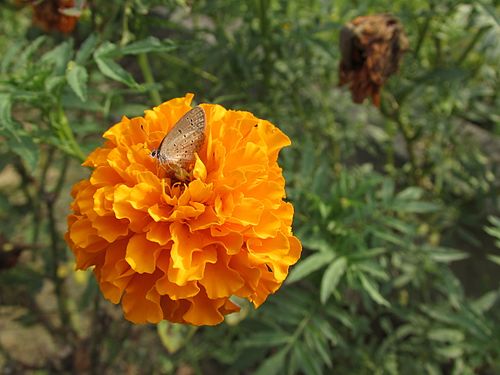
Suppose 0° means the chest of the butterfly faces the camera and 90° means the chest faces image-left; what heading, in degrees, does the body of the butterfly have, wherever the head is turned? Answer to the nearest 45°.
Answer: approximately 90°

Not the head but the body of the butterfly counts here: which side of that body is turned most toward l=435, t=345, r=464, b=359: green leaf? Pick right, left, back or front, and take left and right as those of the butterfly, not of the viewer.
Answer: back

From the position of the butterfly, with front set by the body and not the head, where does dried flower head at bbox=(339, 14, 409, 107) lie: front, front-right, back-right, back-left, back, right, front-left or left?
back-right

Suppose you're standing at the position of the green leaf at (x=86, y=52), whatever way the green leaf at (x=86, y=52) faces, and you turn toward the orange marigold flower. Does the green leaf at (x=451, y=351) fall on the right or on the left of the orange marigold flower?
left

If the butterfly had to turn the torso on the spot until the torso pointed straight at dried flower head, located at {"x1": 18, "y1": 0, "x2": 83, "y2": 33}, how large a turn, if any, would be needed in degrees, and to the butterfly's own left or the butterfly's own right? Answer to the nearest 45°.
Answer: approximately 45° to the butterfly's own right

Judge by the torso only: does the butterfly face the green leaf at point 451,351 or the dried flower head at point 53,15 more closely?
the dried flower head

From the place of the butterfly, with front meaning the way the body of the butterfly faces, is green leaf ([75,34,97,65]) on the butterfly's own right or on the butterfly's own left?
on the butterfly's own right

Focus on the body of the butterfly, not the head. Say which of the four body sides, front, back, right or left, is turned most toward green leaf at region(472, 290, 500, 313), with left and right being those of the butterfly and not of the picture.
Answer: back
